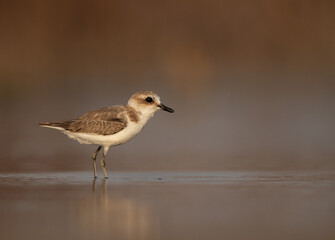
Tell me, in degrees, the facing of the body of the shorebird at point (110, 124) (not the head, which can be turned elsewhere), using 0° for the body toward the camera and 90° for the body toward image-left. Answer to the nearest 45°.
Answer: approximately 270°
